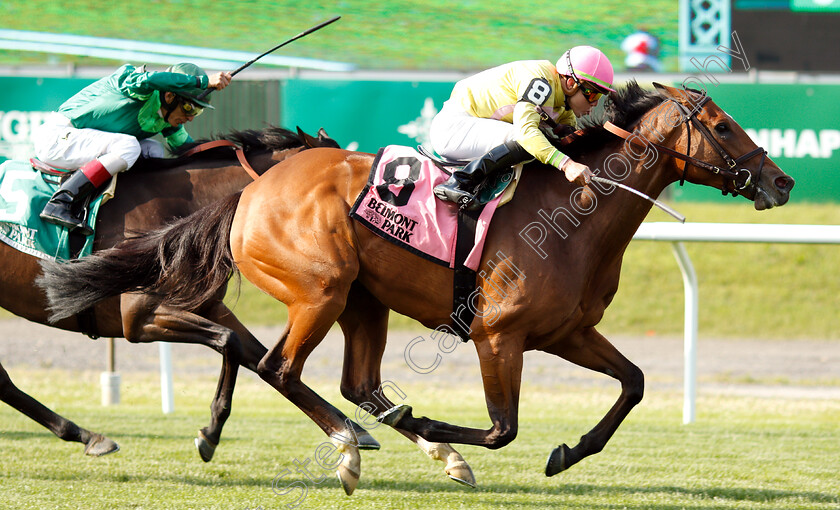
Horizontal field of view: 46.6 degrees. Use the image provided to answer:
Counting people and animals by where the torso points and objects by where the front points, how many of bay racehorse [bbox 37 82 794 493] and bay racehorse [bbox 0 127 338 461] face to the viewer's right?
2

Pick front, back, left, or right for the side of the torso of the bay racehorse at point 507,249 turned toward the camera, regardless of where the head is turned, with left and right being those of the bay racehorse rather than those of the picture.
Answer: right

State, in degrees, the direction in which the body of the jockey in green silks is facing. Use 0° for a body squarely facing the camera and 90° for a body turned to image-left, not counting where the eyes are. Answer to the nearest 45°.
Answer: approximately 270°

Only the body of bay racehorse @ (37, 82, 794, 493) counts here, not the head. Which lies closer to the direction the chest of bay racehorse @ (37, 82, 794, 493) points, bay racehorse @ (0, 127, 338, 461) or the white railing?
the white railing

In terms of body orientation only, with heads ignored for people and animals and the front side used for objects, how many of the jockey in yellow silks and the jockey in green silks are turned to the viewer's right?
2

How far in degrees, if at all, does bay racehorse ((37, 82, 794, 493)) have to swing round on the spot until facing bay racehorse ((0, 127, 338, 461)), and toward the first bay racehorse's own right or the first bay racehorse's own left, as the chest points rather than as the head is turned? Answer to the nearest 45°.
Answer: approximately 180°

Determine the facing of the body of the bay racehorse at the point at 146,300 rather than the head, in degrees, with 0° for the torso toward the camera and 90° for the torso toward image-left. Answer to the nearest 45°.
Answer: approximately 270°

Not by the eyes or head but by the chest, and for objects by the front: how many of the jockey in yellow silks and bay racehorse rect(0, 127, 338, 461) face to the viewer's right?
2

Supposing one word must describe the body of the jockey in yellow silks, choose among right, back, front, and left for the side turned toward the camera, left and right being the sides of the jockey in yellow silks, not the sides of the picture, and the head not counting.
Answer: right

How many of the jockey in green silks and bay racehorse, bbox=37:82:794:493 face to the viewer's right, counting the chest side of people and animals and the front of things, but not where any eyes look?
2
